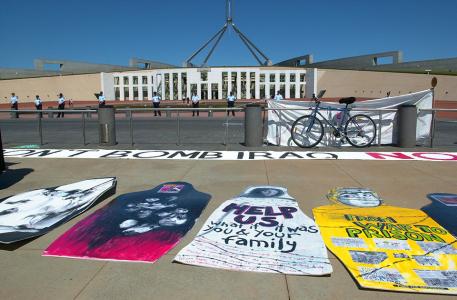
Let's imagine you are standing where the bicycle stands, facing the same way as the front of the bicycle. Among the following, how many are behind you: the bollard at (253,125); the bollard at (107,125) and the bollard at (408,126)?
1

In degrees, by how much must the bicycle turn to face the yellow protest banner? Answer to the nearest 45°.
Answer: approximately 90° to its left

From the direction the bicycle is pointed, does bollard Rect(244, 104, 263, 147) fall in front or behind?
in front

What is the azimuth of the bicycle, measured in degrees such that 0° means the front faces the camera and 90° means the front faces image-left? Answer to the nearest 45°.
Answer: approximately 90°

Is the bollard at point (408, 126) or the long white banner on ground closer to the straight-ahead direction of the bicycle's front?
the long white banner on ground

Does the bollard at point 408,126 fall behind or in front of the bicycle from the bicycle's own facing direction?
behind
